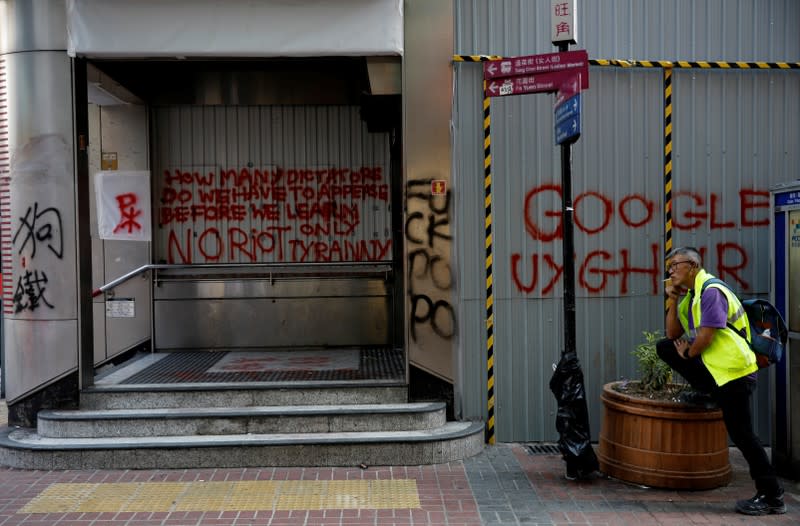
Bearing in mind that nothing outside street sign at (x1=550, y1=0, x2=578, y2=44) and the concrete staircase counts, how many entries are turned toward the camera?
2

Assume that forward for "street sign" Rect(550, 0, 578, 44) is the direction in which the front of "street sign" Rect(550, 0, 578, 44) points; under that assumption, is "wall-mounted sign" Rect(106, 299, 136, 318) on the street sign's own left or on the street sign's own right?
on the street sign's own right

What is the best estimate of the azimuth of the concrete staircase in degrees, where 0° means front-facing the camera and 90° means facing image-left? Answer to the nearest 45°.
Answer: approximately 0°

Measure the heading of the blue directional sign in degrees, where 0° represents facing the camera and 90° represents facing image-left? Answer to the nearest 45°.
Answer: approximately 45°

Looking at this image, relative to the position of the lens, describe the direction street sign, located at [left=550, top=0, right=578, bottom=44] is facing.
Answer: facing the viewer
